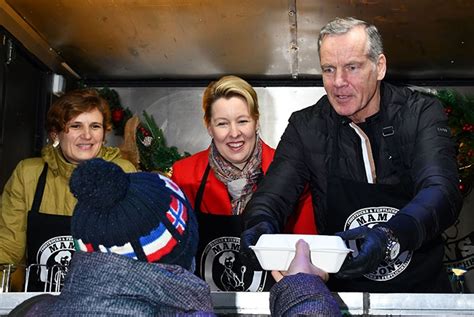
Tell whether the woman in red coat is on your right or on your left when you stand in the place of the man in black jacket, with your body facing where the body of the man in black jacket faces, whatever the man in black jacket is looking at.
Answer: on your right

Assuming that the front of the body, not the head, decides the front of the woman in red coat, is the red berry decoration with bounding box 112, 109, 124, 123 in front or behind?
behind

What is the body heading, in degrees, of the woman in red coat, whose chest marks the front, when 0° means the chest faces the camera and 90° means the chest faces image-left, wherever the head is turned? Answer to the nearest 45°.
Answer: approximately 0°

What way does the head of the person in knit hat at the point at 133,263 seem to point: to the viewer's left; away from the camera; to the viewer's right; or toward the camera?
away from the camera

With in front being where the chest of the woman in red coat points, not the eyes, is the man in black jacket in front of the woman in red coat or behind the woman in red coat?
in front

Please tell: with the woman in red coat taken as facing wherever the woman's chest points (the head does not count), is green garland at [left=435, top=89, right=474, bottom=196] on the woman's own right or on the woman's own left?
on the woman's own left

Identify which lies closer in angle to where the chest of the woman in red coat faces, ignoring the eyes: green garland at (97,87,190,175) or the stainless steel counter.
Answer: the stainless steel counter

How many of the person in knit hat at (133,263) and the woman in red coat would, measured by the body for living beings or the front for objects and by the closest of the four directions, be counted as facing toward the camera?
1

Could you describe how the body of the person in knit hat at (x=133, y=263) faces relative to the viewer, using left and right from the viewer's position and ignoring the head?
facing away from the viewer and to the right of the viewer

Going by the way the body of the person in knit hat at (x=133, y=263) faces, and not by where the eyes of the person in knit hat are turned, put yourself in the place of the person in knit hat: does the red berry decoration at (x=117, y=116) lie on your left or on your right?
on your left

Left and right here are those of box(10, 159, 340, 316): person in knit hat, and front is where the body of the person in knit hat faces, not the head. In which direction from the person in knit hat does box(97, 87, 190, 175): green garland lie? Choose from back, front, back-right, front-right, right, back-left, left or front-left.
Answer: front-left

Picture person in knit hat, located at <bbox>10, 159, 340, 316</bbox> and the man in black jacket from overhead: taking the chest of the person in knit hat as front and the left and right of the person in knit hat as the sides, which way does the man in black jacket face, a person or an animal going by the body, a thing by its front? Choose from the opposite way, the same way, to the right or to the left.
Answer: the opposite way

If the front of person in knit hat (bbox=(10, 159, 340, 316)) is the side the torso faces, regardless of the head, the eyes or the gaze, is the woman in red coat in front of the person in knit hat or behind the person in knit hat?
in front
